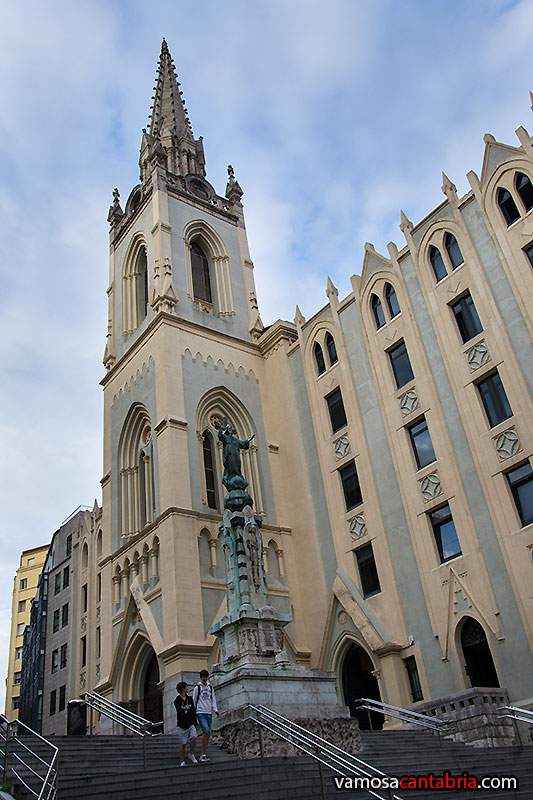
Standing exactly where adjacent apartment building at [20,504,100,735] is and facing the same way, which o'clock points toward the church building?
The church building is roughly at 10 o'clock from the adjacent apartment building.

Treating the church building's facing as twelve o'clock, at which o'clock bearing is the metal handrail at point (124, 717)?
The metal handrail is roughly at 1 o'clock from the church building.

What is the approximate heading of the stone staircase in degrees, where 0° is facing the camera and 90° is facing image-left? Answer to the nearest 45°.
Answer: approximately 0°

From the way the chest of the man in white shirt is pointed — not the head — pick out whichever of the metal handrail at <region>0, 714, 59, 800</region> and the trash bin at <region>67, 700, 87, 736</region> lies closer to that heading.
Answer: the metal handrail

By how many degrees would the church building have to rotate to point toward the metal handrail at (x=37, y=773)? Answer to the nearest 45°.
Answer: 0° — it already faces it

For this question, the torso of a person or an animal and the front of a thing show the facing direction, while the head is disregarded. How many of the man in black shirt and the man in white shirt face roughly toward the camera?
2

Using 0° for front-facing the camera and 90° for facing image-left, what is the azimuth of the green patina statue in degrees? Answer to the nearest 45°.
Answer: approximately 315°
